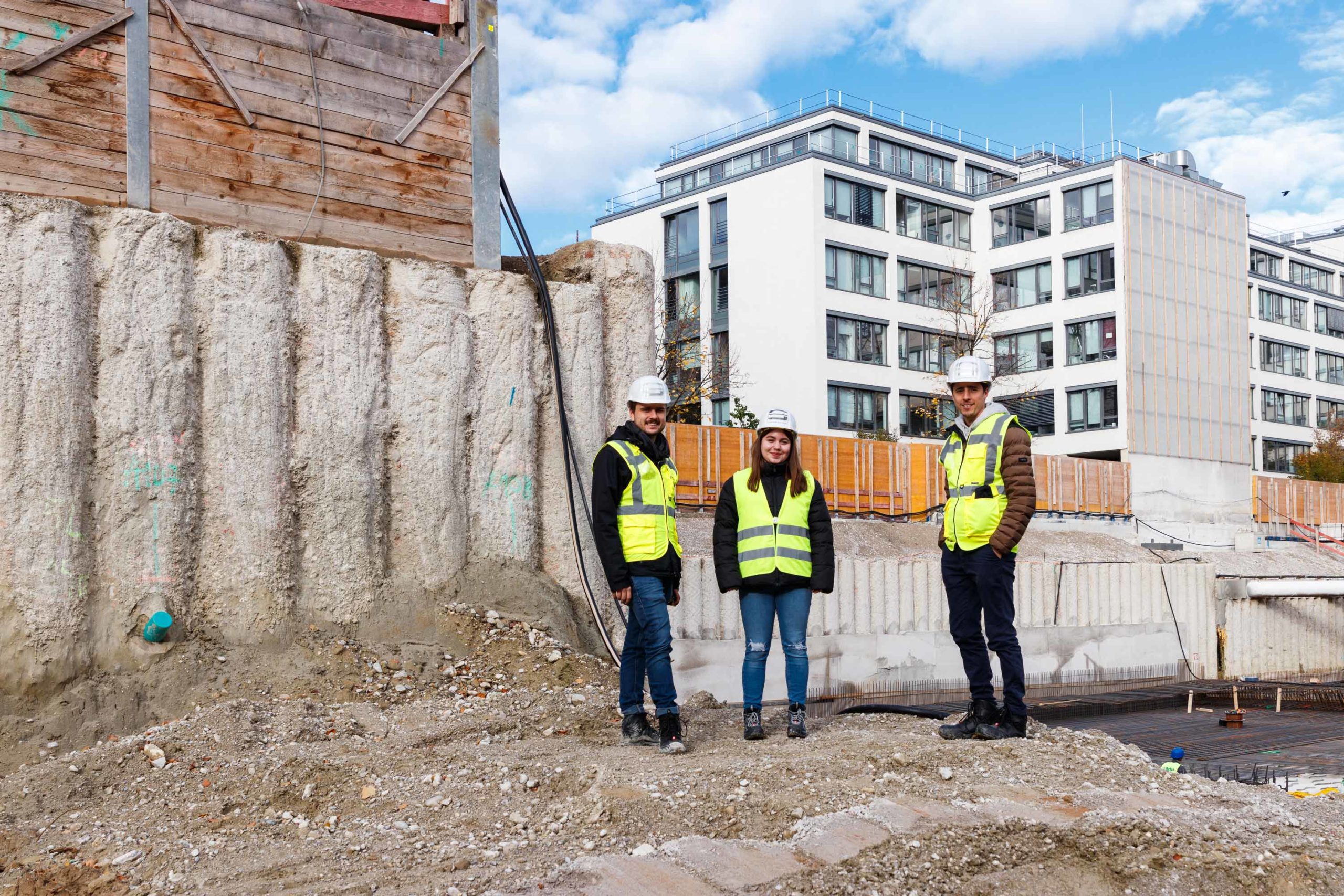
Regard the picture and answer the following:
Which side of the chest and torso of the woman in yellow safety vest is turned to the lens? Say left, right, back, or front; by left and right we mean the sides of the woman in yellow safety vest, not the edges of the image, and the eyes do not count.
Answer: front

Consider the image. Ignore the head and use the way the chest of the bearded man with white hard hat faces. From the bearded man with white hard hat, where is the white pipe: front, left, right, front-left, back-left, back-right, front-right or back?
left

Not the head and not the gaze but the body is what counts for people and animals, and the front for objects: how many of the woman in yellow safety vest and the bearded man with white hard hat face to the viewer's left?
0

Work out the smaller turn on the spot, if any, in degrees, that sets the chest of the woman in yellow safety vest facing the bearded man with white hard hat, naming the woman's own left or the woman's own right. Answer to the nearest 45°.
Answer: approximately 45° to the woman's own right

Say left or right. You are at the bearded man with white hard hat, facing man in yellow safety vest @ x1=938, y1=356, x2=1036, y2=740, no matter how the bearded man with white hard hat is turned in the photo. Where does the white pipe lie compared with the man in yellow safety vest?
left

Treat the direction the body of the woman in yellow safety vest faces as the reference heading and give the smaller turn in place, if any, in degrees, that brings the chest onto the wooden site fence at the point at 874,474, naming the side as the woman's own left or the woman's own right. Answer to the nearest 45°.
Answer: approximately 180°

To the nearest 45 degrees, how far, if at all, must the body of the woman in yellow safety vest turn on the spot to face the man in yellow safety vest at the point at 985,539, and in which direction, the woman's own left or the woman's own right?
approximately 90° to the woman's own left

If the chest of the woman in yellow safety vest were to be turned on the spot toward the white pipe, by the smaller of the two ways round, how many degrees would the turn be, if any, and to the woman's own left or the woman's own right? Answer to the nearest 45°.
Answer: approximately 135° to the woman's own left

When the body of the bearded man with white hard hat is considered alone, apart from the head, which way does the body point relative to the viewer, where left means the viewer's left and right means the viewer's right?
facing the viewer and to the right of the viewer

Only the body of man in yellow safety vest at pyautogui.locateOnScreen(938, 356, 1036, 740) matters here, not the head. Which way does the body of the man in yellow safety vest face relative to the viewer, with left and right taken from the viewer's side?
facing the viewer and to the left of the viewer
